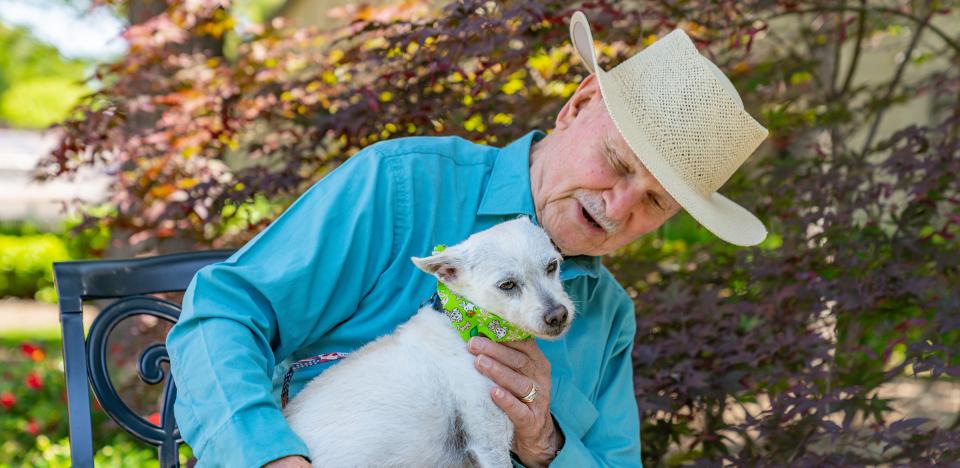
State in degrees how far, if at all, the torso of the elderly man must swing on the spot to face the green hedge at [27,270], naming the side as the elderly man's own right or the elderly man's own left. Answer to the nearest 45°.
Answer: approximately 180°

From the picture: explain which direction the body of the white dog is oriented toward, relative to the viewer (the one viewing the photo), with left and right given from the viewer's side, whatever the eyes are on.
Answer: facing the viewer and to the right of the viewer

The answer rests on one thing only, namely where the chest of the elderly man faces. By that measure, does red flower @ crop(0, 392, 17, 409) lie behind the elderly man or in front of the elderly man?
behind

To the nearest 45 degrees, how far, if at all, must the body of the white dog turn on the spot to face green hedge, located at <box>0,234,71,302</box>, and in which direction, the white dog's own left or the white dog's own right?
approximately 180°

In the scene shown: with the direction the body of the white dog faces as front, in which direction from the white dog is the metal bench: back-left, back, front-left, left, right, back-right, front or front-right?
back
